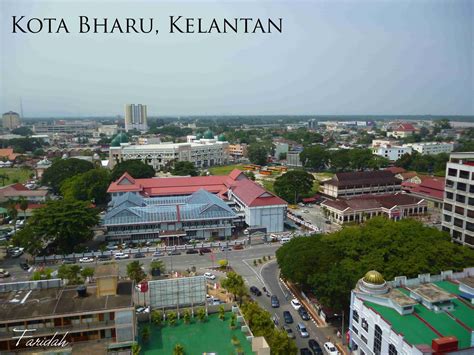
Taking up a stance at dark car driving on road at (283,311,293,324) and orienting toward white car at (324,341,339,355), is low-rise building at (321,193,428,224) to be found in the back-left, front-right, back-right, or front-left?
back-left

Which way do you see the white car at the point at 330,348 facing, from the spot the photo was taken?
facing the viewer and to the right of the viewer

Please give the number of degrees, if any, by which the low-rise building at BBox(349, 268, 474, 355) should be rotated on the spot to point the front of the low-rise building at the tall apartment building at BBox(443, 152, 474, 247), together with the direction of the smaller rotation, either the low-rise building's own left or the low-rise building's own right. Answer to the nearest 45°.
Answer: approximately 90° to the low-rise building's own right

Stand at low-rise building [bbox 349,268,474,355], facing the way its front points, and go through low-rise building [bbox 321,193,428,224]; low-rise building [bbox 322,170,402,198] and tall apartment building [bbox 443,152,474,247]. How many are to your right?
3

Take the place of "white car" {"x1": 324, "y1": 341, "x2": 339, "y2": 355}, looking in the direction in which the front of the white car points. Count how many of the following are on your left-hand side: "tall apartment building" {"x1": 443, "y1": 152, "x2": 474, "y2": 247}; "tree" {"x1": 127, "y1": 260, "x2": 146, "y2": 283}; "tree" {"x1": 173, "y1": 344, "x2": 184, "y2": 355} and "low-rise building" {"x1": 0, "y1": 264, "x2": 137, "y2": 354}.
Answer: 1

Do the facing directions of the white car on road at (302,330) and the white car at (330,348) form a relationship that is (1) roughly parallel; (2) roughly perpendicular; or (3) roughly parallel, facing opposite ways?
roughly parallel

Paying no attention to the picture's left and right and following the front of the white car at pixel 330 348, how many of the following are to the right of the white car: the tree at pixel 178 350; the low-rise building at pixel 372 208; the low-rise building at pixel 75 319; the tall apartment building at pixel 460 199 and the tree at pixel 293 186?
2

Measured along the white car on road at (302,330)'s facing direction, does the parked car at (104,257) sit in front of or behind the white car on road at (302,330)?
behind

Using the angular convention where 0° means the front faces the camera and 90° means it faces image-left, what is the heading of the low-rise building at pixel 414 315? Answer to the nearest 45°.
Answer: approximately 90°

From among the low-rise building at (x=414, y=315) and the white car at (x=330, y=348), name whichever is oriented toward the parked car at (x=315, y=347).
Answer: the low-rise building

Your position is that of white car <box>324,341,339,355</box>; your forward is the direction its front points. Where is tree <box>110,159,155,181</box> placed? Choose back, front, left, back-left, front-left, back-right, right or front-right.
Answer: back

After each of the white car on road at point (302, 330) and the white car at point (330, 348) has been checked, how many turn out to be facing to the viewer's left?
0

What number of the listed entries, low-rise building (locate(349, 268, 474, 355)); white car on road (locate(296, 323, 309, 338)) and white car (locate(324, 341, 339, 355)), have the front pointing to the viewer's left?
1
